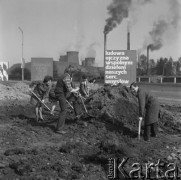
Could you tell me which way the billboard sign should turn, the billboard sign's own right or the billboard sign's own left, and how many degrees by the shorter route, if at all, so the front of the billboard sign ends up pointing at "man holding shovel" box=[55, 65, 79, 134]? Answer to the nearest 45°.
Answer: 0° — it already faces them

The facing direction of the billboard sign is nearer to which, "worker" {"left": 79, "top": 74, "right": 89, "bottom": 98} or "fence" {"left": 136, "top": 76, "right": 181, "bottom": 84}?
the worker

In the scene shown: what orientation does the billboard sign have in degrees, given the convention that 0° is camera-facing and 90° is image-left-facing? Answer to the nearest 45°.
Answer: approximately 0°

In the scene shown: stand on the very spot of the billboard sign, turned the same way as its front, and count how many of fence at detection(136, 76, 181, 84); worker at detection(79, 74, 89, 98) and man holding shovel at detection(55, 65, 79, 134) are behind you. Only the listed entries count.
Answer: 1

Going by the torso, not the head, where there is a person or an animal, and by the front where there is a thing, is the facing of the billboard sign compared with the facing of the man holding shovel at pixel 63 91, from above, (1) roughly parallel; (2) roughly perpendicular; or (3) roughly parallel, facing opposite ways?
roughly perpendicular
